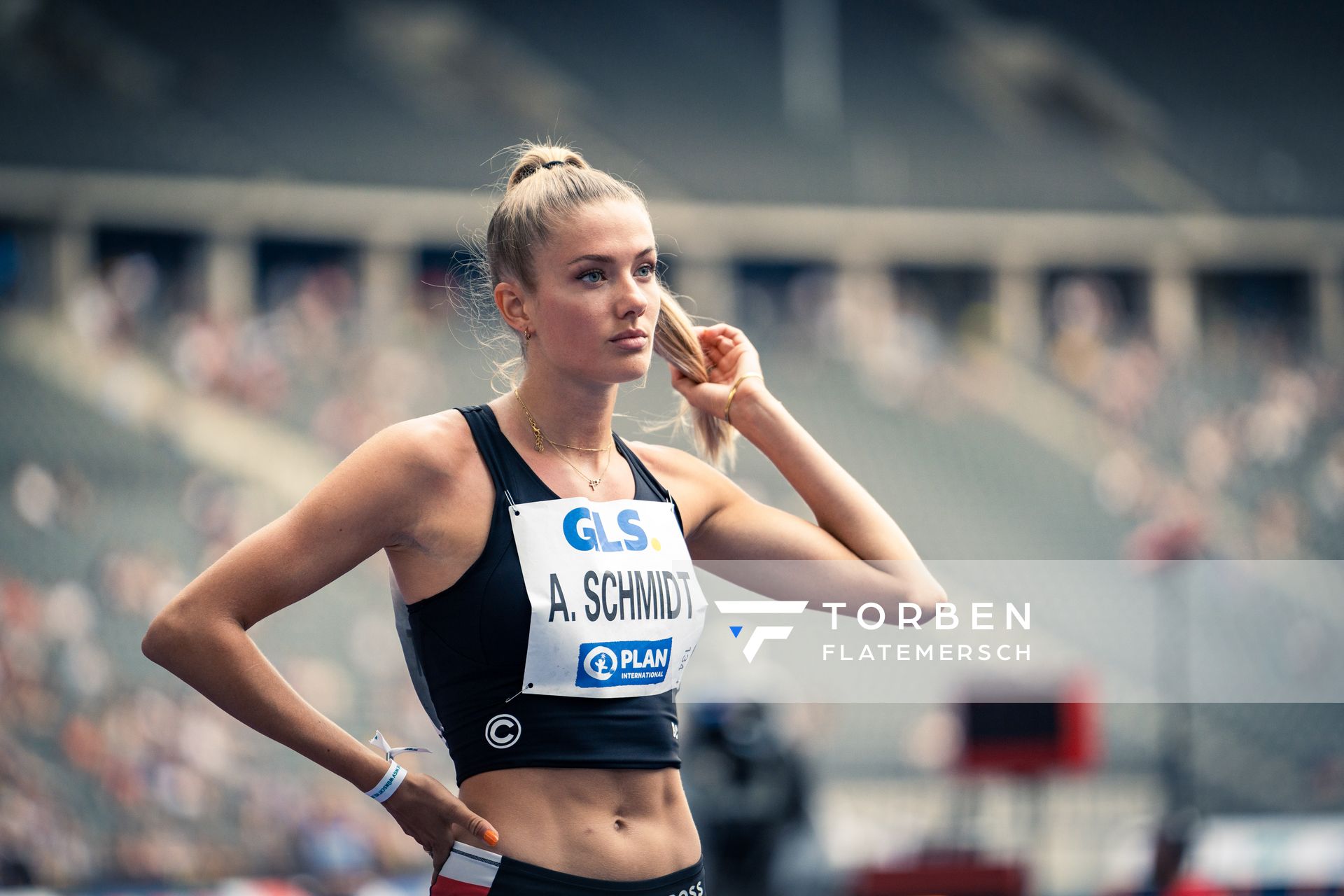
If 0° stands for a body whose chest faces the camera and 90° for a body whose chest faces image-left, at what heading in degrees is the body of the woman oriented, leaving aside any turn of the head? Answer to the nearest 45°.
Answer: approximately 315°

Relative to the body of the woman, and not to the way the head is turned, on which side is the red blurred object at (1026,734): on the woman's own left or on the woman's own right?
on the woman's own left
